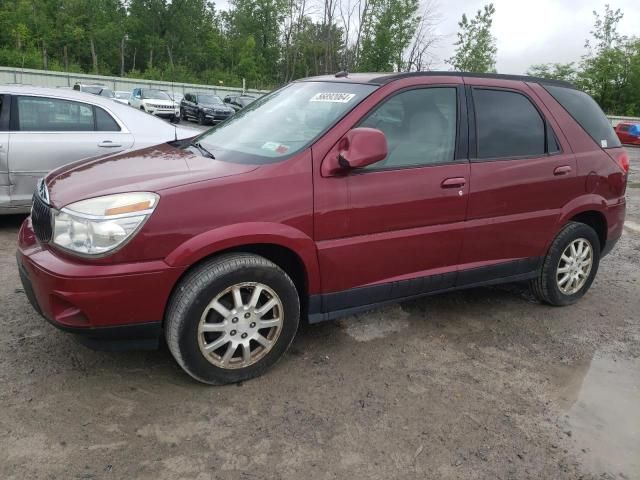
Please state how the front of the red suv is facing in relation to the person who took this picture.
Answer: facing the viewer and to the left of the viewer

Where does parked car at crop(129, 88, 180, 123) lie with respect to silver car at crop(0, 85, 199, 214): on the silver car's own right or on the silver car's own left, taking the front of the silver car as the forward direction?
on the silver car's own right

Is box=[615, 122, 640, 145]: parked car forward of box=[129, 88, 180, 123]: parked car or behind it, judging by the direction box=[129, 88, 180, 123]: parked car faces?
forward

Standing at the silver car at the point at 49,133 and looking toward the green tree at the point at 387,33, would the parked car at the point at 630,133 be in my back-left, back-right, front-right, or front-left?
front-right

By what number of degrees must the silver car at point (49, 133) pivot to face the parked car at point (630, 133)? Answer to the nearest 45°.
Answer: approximately 135° to its right

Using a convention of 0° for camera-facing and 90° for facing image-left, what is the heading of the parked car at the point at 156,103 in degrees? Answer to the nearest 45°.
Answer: approximately 315°

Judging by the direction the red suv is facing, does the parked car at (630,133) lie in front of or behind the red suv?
behind

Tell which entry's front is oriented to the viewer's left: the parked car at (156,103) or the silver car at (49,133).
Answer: the silver car

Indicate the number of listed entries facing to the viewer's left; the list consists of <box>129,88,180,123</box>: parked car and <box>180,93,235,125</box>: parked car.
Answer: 0

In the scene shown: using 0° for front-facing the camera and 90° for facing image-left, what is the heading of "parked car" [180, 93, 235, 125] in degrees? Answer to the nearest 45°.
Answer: approximately 315°

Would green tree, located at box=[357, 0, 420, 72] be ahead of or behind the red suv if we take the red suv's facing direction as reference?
behind

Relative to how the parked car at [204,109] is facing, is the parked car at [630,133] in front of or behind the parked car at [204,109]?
in front

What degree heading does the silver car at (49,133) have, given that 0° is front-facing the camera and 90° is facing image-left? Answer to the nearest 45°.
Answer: approximately 90°

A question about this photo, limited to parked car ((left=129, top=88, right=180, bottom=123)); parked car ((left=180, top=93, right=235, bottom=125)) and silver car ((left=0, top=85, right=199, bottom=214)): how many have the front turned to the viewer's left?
1

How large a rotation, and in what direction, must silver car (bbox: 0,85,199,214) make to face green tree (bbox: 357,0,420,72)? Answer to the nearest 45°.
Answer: approximately 135° to its right

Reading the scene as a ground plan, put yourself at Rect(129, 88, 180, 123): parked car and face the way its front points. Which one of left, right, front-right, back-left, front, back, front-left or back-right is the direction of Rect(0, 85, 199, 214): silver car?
front-right

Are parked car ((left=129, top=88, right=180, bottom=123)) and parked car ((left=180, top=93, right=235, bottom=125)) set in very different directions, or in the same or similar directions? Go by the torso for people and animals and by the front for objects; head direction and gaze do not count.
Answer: same or similar directions
